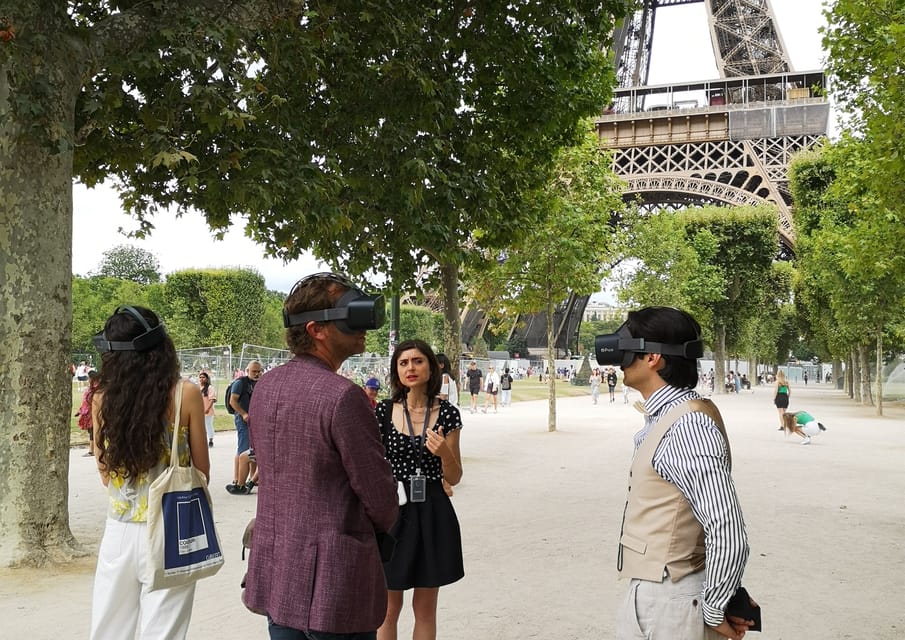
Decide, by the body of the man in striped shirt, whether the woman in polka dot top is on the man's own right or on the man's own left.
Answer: on the man's own right

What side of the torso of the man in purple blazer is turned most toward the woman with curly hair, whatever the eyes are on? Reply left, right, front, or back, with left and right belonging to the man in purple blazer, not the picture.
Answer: left

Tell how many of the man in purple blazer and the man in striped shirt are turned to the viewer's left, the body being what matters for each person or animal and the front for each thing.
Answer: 1

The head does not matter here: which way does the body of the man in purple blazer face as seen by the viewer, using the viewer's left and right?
facing away from the viewer and to the right of the viewer

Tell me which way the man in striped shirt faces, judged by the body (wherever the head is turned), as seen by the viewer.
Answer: to the viewer's left

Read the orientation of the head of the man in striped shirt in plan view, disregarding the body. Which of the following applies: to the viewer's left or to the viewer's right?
to the viewer's left

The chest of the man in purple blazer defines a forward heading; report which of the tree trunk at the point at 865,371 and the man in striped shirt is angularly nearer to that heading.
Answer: the tree trunk

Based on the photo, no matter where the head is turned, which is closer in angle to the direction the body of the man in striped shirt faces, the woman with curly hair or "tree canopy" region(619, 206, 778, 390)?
the woman with curly hair

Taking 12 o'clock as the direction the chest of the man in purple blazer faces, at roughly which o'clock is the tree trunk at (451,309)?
The tree trunk is roughly at 11 o'clock from the man in purple blazer.

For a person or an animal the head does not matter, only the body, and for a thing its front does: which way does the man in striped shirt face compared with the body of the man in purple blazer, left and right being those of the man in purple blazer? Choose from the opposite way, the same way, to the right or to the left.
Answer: to the left

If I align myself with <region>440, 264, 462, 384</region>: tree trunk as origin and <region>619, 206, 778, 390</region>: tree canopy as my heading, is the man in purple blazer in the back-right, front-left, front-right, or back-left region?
back-right

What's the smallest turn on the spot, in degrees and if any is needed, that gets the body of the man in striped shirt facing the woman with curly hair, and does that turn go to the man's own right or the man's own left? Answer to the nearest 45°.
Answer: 0° — they already face them
